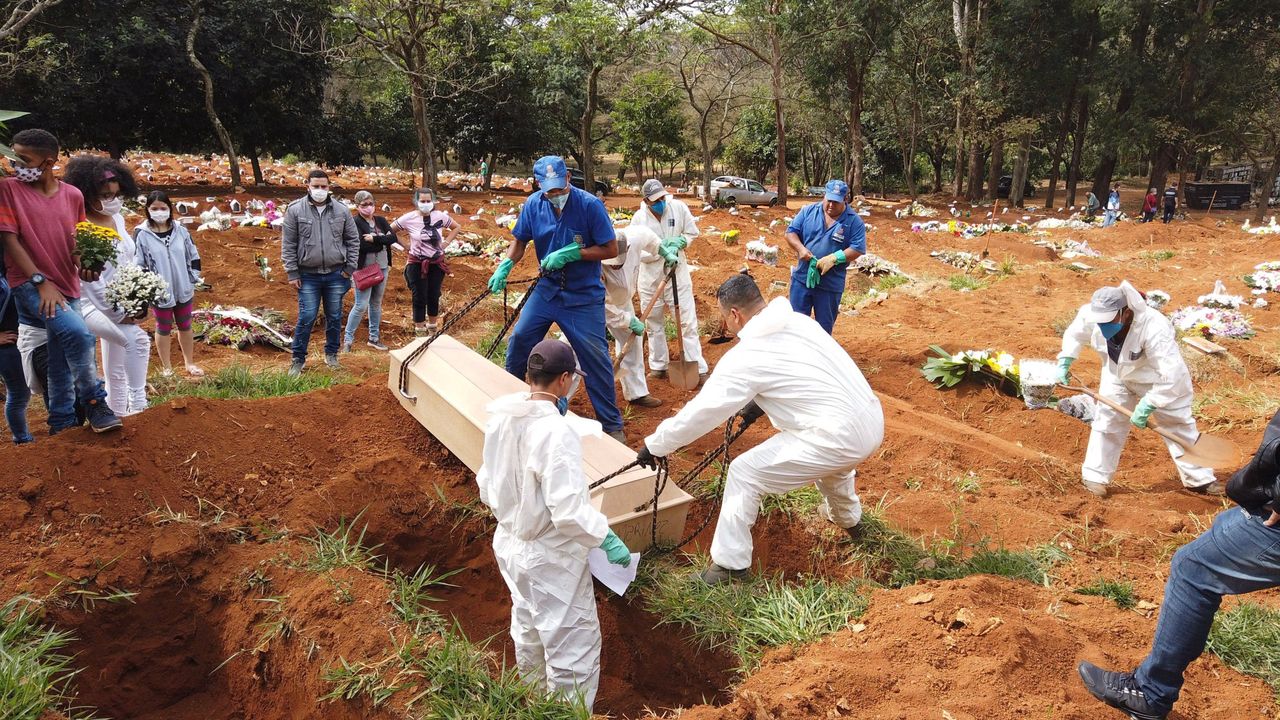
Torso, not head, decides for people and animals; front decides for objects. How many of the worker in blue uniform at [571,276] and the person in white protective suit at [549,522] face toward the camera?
1

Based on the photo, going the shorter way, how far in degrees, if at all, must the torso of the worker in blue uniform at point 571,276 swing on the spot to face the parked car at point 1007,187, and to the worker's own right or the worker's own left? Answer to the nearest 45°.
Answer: approximately 135° to the worker's own left

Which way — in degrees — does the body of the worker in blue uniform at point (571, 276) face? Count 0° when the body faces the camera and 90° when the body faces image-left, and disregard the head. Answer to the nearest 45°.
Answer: approximately 0°

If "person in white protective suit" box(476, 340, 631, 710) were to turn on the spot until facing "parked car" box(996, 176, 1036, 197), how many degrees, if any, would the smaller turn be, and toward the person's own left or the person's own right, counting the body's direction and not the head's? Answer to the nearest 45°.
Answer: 0° — they already face it

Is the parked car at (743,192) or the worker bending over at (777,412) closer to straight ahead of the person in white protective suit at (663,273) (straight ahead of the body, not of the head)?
the worker bending over

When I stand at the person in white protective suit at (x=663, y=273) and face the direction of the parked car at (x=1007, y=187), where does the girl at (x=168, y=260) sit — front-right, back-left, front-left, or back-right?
back-left

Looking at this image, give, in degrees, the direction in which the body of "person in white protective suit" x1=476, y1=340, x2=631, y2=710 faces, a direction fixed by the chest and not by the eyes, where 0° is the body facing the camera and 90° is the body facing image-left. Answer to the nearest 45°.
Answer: approximately 225°

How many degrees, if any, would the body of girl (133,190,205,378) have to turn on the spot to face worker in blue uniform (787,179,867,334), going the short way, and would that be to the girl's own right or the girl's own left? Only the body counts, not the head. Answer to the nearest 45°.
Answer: approximately 90° to the girl's own left

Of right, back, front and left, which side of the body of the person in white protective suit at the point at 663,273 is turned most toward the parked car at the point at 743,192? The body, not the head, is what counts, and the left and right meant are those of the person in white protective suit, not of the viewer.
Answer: back

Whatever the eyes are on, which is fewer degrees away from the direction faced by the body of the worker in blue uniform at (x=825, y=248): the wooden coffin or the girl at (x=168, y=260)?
the wooden coffin

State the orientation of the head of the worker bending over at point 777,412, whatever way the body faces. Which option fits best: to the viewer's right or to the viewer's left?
to the viewer's left
